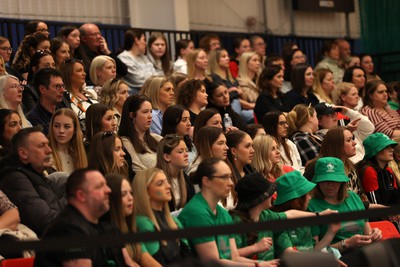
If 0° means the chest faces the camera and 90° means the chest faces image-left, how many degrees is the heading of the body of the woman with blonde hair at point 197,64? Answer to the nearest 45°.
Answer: approximately 315°

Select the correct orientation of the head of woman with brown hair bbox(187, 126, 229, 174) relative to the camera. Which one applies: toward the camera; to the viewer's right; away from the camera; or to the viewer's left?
to the viewer's right

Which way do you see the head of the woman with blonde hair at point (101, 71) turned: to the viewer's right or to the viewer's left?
to the viewer's right
